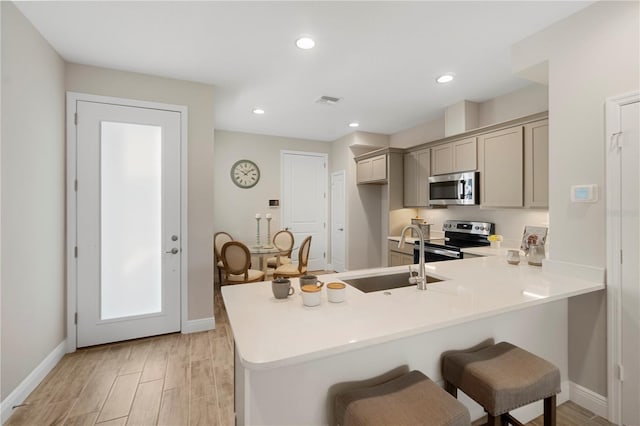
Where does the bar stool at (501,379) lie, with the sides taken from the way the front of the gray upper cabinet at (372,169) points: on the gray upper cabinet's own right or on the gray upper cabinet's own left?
on the gray upper cabinet's own left

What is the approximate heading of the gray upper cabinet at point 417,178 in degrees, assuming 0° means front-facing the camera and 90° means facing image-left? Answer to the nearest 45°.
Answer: approximately 45°

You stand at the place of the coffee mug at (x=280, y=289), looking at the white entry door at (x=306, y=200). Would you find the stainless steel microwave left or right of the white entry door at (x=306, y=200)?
right

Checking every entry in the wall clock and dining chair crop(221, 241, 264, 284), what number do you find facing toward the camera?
1

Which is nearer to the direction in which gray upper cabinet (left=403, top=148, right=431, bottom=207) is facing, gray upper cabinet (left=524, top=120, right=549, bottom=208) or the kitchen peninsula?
the kitchen peninsula
